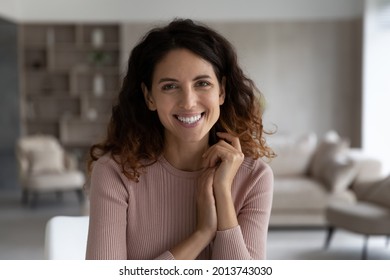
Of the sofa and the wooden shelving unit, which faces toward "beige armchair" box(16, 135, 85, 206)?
the wooden shelving unit

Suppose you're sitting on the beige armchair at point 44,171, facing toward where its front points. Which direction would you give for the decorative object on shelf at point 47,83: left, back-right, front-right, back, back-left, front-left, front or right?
back-left

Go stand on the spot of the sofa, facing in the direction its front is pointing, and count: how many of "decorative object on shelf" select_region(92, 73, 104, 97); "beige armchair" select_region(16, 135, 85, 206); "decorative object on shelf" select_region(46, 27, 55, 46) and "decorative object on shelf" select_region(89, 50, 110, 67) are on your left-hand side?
0

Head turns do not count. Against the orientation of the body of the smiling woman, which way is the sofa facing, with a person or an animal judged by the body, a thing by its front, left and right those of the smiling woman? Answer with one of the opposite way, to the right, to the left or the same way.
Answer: the same way

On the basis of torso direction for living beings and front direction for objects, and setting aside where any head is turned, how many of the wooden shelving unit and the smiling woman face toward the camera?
2

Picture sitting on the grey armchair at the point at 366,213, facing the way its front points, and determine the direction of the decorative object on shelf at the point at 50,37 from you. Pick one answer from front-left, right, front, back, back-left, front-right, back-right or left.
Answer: right

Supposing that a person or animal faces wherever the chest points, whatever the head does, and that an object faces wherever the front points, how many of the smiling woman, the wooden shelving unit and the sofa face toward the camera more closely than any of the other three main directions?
3

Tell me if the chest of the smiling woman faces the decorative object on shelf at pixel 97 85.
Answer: no

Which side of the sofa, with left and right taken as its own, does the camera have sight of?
front

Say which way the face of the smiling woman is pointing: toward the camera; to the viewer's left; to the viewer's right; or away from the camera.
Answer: toward the camera

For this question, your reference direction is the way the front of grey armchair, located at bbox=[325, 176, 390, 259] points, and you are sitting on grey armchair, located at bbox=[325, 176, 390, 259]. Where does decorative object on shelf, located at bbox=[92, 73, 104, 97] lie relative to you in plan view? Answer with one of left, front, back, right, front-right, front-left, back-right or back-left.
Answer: right

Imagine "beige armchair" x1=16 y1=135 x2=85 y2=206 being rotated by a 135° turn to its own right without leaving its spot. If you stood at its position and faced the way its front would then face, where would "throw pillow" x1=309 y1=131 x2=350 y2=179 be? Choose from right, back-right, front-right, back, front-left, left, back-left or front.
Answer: back-left

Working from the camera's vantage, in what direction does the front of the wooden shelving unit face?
facing the viewer

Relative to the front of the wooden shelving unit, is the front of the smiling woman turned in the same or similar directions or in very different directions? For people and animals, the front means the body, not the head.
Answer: same or similar directions

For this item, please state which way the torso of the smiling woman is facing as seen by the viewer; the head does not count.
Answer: toward the camera

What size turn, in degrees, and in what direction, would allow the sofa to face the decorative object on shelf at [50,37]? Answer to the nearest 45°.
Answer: approximately 135° to its right

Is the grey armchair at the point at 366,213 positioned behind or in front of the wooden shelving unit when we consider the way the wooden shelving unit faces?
in front

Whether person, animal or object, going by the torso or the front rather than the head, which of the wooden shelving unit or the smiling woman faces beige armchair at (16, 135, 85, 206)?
the wooden shelving unit
